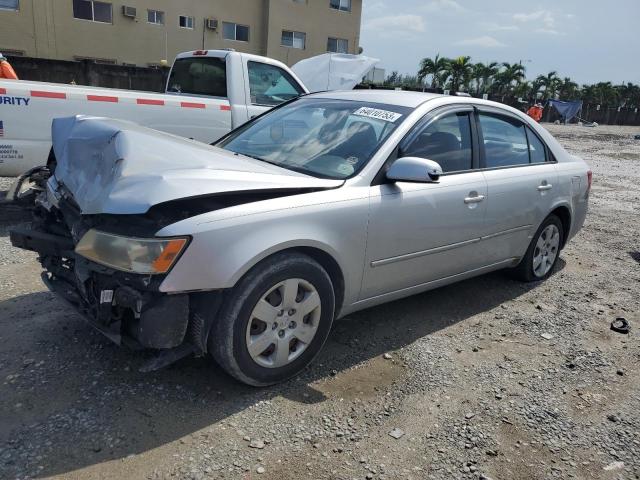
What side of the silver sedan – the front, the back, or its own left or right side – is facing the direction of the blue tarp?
back

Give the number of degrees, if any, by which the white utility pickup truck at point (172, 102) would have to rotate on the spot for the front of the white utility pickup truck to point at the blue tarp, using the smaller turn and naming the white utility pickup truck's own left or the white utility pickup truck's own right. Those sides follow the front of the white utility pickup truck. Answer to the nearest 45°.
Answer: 0° — it already faces it

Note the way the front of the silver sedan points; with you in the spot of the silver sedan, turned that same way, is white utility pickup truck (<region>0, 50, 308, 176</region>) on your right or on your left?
on your right

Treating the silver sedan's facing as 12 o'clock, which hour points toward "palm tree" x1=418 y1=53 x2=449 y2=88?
The palm tree is roughly at 5 o'clock from the silver sedan.

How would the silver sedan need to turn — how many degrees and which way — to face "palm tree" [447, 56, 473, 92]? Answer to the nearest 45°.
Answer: approximately 135° to its right

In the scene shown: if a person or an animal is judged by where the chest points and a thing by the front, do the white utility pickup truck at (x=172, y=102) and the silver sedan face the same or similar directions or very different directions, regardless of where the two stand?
very different directions

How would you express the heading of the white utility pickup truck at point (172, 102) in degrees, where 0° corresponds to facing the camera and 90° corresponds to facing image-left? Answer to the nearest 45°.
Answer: approximately 225°

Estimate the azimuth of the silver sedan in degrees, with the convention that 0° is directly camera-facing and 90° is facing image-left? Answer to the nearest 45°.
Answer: approximately 45°

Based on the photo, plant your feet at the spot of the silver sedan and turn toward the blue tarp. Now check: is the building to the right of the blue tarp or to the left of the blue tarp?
left

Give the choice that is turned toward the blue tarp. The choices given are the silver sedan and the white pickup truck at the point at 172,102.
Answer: the white pickup truck

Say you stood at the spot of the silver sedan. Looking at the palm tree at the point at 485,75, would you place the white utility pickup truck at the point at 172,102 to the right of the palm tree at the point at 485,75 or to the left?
left

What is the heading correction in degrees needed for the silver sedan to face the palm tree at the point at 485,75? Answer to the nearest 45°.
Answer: approximately 135° to its right
